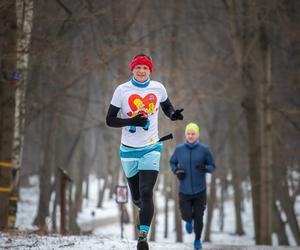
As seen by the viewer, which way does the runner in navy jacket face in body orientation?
toward the camera

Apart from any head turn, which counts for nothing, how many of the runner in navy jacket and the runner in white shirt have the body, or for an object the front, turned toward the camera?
2

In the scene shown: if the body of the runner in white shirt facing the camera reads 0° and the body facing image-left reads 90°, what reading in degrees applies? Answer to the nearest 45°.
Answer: approximately 0°

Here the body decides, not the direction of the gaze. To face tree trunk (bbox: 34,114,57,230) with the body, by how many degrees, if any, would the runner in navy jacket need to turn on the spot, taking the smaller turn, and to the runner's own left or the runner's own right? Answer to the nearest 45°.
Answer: approximately 135° to the runner's own right

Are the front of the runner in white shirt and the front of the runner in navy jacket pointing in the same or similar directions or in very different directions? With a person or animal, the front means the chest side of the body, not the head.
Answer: same or similar directions

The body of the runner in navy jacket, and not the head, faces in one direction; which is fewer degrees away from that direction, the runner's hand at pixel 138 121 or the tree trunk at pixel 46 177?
the runner's hand

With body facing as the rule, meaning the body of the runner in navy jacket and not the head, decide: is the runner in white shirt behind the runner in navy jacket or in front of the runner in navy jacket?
in front

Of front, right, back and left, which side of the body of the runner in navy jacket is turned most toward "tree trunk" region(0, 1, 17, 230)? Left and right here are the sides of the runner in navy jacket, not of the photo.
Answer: right

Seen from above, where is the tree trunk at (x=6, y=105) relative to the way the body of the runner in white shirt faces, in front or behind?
behind

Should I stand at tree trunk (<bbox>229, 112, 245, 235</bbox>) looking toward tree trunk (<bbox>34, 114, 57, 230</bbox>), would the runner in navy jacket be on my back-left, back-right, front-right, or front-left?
front-left
